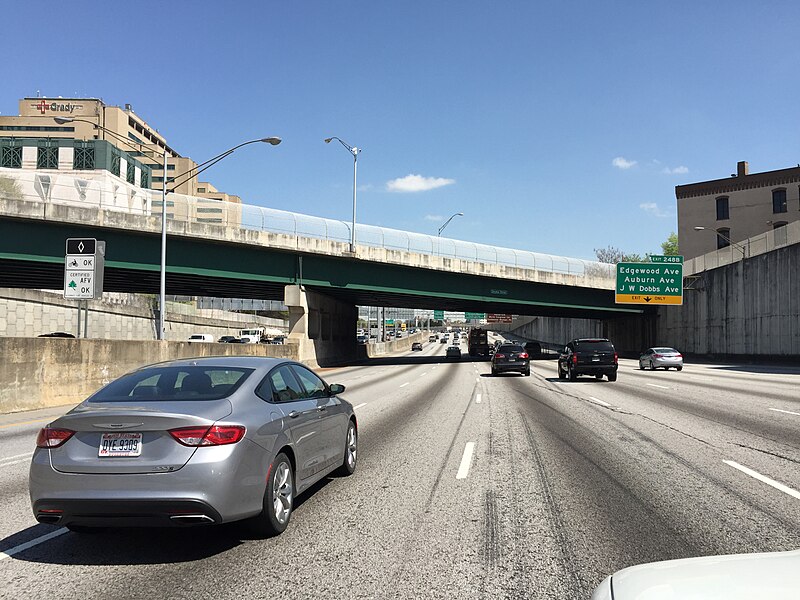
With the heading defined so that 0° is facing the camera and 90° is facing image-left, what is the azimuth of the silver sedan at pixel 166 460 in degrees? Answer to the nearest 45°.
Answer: approximately 225°

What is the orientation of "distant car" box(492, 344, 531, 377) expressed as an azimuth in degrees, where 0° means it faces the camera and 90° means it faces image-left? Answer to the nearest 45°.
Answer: approximately 180°

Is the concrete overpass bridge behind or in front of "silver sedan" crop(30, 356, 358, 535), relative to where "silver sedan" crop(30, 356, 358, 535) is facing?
in front

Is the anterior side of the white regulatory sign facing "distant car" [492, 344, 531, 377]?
no

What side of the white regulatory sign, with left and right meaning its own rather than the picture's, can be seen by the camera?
front

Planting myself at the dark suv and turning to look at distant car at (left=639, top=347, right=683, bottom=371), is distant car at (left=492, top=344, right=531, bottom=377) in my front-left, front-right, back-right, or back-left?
front-left

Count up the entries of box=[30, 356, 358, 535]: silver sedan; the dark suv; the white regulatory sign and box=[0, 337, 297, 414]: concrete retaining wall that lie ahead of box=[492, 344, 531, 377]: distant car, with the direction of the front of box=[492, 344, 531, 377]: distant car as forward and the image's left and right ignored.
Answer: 0

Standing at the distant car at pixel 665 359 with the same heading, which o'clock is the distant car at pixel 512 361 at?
the distant car at pixel 512 361 is roughly at 9 o'clock from the distant car at pixel 665 359.

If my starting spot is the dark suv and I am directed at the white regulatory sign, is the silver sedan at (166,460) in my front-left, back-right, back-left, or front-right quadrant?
front-left

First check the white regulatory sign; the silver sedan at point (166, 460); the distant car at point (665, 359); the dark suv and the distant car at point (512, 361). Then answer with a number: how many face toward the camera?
1

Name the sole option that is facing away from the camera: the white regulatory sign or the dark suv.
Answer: the dark suv

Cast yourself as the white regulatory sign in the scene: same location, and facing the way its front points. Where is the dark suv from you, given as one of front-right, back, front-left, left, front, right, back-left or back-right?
left

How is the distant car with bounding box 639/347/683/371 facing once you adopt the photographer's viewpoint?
facing away from the viewer and to the left of the viewer

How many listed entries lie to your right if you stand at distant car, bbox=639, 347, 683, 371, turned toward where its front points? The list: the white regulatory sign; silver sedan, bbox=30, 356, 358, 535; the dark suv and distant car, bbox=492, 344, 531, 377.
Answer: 0

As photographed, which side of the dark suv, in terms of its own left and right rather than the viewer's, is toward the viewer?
back

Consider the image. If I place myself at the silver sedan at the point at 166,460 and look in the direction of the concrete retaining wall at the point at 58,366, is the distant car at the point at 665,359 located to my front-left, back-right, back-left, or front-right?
front-right

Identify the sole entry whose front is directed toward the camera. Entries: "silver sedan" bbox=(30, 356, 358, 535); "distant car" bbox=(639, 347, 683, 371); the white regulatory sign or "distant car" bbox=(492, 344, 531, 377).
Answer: the white regulatory sign

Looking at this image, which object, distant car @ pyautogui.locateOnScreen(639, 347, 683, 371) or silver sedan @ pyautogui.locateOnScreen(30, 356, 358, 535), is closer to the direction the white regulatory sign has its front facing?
the silver sedan

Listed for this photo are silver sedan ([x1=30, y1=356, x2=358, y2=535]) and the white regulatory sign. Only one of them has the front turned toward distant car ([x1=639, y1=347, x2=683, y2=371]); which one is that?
the silver sedan
